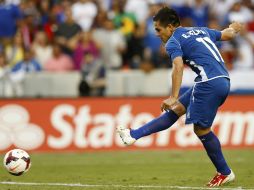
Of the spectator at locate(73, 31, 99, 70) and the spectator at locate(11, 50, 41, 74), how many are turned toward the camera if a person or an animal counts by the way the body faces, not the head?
2

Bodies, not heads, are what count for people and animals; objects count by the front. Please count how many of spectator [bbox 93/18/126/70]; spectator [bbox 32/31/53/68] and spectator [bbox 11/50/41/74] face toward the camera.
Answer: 3

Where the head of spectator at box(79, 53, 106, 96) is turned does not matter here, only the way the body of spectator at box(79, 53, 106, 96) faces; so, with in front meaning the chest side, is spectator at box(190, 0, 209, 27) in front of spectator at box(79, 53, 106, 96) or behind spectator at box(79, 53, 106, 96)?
behind

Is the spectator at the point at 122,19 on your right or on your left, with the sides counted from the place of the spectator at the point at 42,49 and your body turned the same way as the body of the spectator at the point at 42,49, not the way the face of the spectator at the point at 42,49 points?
on your left

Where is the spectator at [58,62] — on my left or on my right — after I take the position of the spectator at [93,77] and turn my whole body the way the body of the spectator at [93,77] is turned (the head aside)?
on my right

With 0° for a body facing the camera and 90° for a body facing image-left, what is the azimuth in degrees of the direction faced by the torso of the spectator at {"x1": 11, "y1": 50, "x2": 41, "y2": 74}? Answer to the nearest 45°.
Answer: approximately 0°

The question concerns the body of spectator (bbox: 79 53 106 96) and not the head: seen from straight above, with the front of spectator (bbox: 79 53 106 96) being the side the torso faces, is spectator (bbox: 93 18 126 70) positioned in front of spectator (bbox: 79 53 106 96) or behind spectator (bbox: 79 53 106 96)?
behind

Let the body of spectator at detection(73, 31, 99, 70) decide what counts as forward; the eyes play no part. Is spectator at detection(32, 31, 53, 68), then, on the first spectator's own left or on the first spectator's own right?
on the first spectator's own right

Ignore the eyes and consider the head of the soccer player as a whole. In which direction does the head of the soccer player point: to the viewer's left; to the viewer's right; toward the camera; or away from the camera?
to the viewer's left

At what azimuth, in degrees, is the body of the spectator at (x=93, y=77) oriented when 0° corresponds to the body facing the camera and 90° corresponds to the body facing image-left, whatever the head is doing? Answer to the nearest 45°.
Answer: approximately 45°

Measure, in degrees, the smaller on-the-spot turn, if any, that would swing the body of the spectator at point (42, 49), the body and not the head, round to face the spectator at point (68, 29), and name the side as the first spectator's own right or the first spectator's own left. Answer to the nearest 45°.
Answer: approximately 90° to the first spectator's own left

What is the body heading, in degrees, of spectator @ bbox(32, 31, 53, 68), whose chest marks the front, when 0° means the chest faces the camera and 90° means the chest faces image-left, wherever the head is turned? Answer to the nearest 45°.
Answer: approximately 0°

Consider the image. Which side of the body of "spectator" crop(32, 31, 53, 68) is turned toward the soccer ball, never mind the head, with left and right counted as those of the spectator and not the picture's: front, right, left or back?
front
